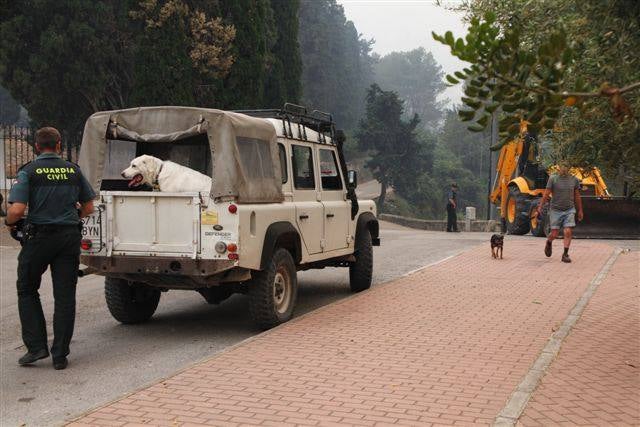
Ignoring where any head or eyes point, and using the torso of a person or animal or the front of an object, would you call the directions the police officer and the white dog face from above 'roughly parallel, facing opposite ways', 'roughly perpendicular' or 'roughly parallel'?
roughly perpendicular

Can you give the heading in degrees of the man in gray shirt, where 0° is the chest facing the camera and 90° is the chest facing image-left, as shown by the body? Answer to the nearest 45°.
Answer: approximately 0°

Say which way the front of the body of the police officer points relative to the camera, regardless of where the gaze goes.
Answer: away from the camera

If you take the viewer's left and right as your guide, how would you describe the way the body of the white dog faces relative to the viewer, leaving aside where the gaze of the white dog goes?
facing to the left of the viewer

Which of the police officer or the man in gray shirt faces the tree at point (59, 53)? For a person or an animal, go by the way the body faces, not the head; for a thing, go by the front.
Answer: the police officer

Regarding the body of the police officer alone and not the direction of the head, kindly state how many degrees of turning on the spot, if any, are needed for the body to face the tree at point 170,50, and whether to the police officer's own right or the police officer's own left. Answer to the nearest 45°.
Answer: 0° — they already face it

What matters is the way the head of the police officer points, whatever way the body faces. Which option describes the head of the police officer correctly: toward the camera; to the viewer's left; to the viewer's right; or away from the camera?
away from the camera

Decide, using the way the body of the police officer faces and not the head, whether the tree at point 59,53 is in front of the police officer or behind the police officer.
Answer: in front

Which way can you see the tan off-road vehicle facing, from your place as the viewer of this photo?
facing away from the viewer and to the right of the viewer

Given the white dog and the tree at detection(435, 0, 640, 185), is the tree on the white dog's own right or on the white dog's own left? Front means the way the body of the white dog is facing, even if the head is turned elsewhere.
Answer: on the white dog's own left
